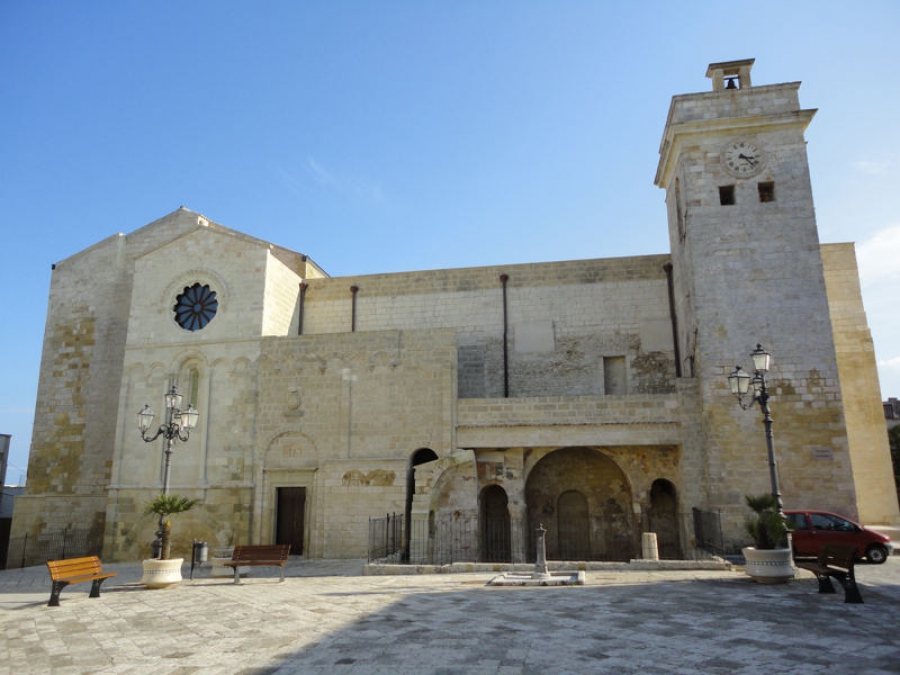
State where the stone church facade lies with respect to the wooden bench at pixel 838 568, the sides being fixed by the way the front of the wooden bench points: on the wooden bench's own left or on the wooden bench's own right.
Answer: on the wooden bench's own right

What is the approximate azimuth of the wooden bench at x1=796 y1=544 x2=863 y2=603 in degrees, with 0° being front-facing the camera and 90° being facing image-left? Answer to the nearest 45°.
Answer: approximately 45°

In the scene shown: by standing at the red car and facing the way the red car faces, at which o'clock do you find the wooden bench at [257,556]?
The wooden bench is roughly at 5 o'clock from the red car.

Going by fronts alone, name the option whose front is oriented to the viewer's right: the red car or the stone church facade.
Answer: the red car

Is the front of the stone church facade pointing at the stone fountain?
yes

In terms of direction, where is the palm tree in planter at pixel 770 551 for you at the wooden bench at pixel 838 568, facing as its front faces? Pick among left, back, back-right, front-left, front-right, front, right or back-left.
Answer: right

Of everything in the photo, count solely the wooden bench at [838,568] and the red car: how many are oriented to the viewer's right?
1

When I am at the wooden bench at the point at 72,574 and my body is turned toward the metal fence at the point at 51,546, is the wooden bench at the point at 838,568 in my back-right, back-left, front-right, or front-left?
back-right

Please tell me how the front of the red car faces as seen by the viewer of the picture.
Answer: facing to the right of the viewer

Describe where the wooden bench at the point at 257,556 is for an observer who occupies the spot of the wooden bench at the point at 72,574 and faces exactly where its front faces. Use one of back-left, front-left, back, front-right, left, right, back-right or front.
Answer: front-left

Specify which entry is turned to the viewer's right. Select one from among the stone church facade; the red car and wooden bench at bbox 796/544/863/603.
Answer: the red car

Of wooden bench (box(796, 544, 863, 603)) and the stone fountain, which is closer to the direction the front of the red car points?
the wooden bench

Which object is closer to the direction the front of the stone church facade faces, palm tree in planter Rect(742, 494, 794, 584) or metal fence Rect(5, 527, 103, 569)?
the palm tree in planter
